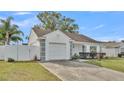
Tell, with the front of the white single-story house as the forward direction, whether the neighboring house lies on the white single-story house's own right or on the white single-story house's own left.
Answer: on the white single-story house's own left

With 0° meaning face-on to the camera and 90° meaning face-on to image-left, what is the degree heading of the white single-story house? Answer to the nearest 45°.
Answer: approximately 315°

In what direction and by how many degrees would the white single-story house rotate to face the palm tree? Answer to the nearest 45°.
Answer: approximately 135° to its right
